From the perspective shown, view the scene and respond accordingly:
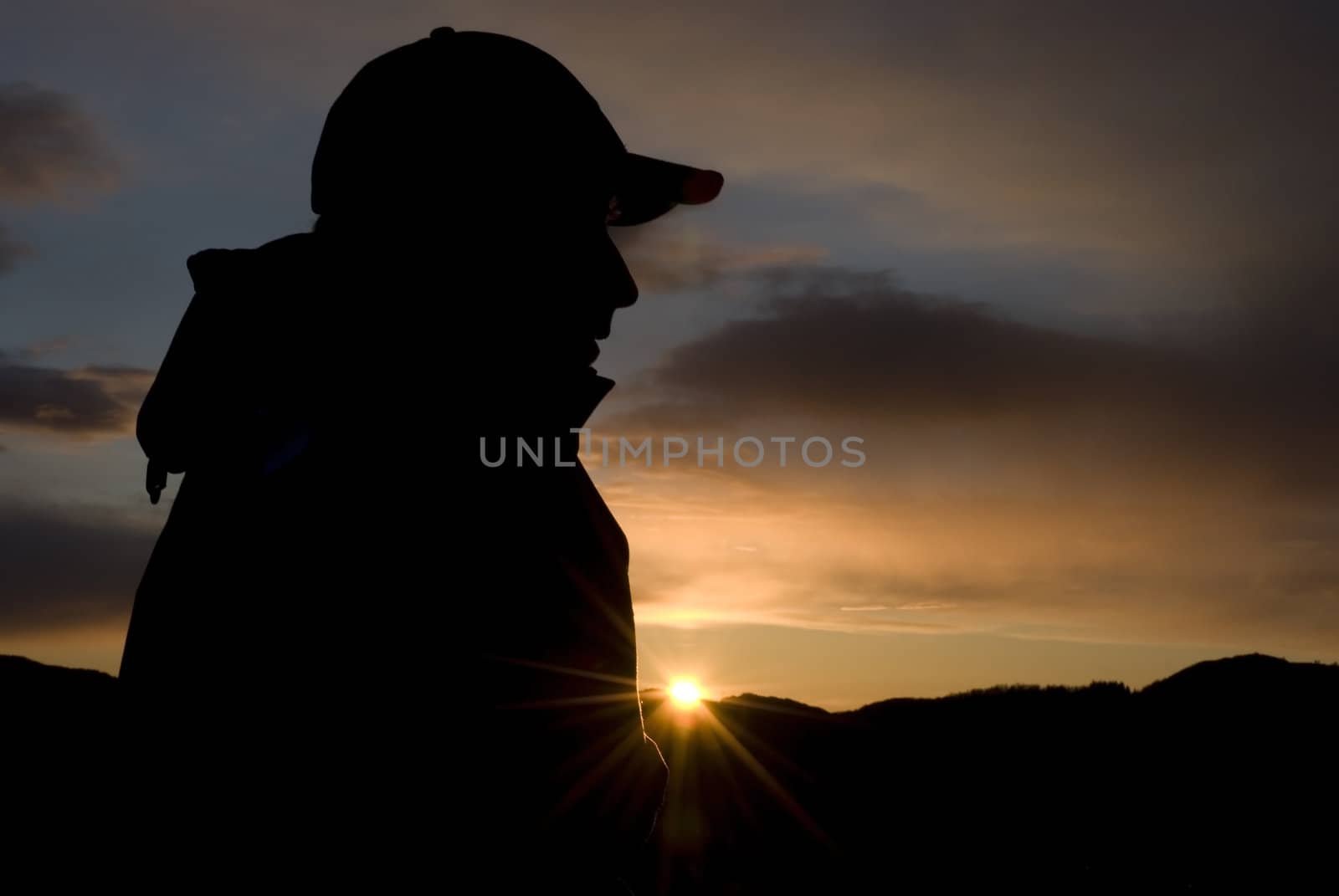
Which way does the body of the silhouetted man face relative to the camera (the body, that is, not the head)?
to the viewer's right

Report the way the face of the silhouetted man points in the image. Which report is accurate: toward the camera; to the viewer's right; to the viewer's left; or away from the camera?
to the viewer's right
